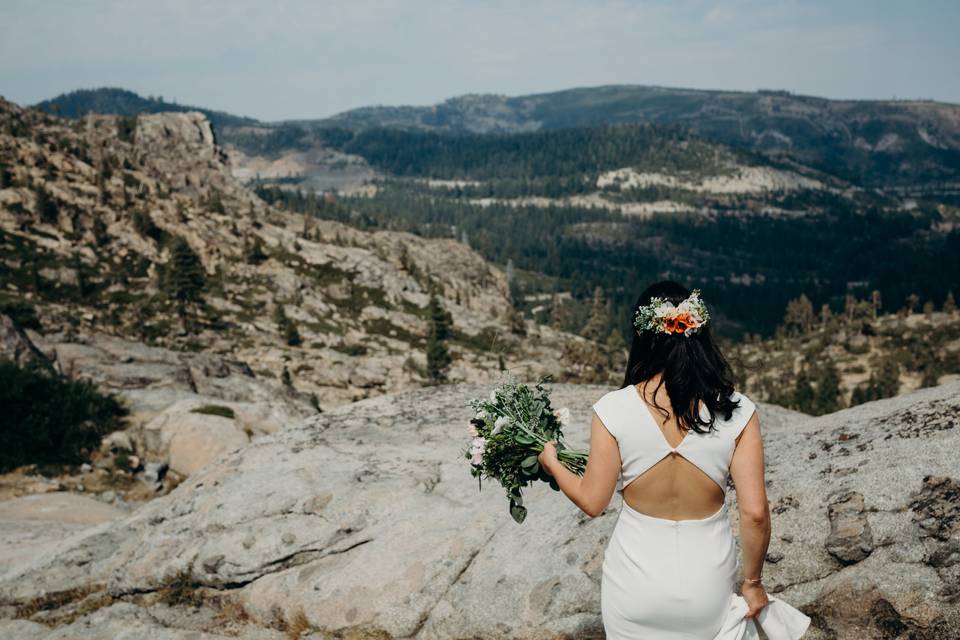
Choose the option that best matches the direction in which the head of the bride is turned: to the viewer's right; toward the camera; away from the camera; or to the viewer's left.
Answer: away from the camera

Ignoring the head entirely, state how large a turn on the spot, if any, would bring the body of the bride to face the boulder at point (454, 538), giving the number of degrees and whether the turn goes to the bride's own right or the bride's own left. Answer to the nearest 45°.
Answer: approximately 45° to the bride's own left

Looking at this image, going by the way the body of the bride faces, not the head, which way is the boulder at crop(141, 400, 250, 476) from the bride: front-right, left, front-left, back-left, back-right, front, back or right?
front-left

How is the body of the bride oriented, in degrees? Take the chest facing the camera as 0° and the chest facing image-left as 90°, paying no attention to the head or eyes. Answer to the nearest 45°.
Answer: approximately 180°
